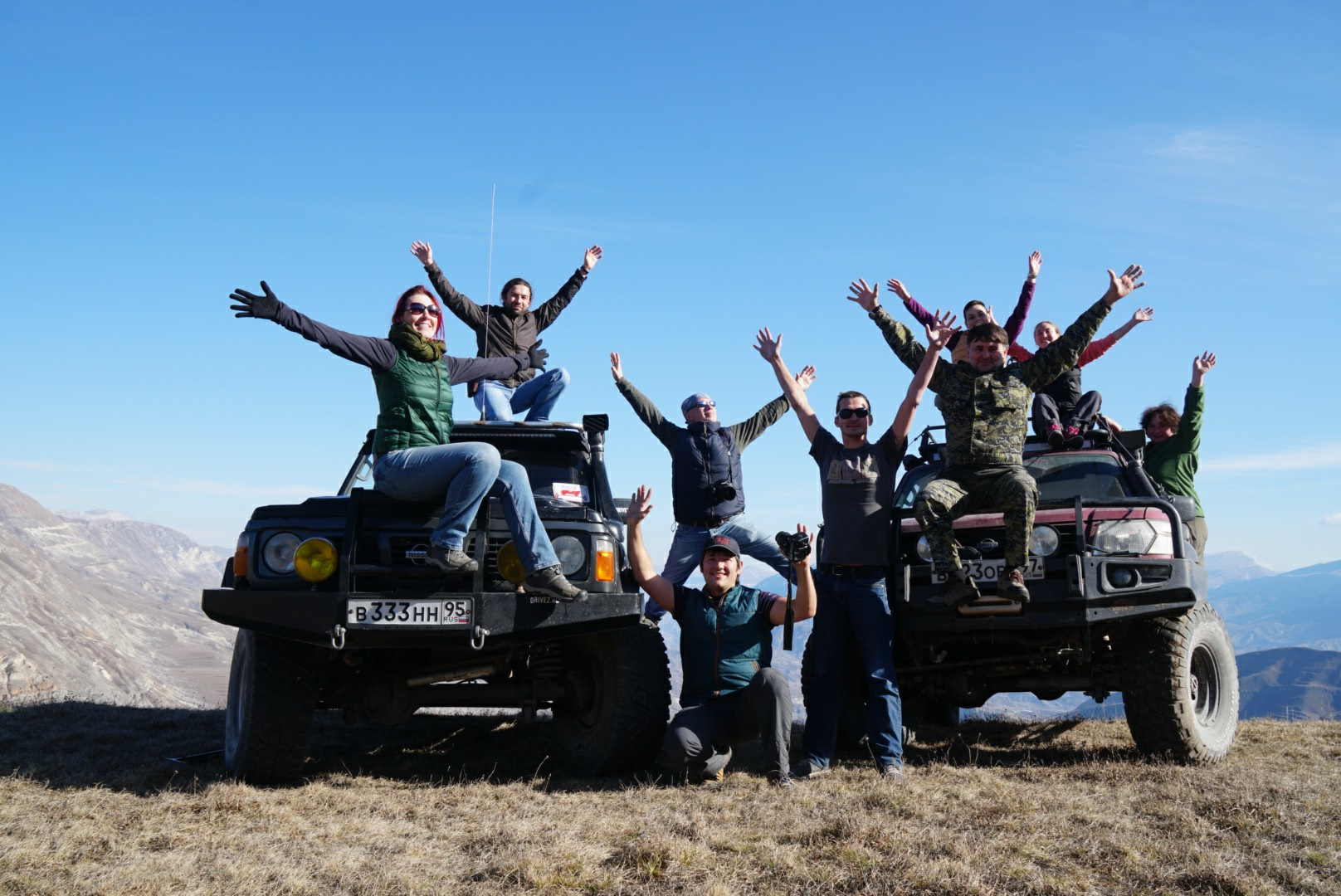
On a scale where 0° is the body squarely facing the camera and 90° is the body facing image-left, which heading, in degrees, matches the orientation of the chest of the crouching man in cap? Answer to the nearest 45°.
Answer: approximately 0°

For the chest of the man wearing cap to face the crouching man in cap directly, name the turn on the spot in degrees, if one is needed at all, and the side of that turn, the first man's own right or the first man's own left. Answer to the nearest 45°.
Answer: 0° — they already face them

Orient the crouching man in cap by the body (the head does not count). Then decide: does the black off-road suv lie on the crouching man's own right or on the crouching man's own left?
on the crouching man's own right

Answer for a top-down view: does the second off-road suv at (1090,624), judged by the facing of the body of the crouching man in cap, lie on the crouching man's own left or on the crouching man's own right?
on the crouching man's own left

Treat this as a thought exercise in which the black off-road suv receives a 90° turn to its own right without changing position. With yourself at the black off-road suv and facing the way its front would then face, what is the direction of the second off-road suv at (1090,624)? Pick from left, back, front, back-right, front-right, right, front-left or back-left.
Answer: back

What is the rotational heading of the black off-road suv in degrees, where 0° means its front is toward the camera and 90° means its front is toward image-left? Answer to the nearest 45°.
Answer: approximately 0°
